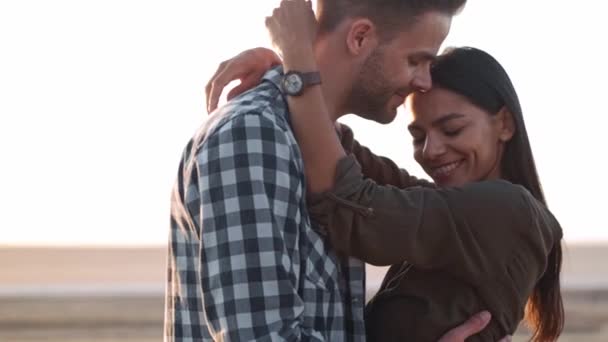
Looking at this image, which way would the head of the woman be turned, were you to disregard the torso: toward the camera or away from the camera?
toward the camera

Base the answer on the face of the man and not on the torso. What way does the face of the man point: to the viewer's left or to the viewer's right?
to the viewer's right

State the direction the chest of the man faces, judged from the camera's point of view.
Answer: to the viewer's right
